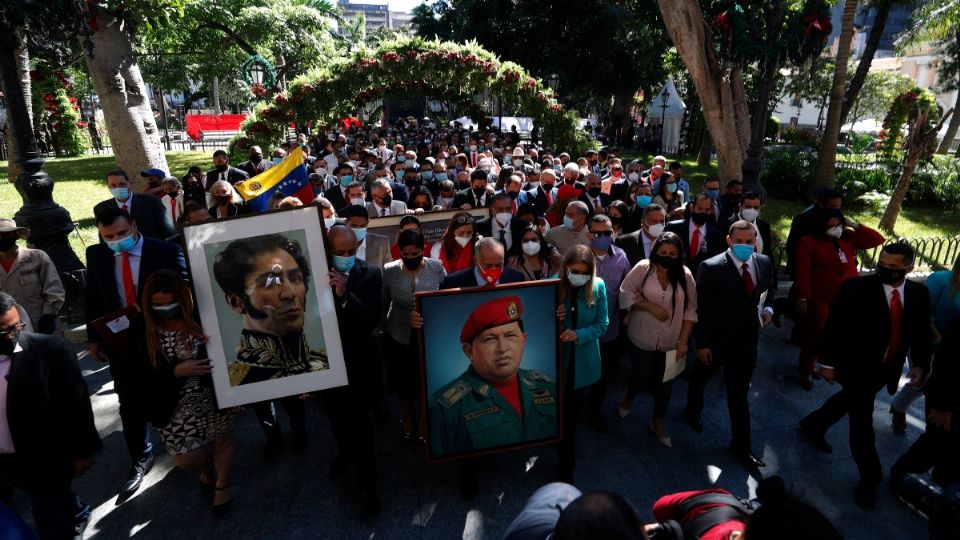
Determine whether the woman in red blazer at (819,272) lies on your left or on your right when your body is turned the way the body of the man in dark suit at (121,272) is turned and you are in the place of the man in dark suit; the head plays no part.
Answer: on your left

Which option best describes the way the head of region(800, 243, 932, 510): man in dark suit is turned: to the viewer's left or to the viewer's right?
to the viewer's left

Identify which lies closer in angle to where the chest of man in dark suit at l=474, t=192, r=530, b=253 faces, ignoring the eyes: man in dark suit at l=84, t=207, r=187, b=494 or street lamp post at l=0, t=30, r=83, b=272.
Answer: the man in dark suit

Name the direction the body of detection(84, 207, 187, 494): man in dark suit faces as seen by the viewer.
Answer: toward the camera

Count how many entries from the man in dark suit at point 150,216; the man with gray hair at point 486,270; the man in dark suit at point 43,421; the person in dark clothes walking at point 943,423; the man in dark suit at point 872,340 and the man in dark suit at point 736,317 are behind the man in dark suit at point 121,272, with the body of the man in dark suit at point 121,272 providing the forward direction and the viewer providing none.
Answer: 1

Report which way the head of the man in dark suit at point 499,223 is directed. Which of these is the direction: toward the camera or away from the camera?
toward the camera

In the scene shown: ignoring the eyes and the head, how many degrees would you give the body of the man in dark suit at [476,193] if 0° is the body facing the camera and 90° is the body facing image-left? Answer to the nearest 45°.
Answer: approximately 0°

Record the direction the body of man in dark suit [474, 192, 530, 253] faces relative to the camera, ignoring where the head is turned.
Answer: toward the camera

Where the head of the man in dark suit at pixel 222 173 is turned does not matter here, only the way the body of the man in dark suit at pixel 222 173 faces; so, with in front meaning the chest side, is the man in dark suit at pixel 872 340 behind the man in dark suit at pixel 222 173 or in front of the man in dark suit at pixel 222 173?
in front

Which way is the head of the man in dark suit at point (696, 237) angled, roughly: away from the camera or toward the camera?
toward the camera

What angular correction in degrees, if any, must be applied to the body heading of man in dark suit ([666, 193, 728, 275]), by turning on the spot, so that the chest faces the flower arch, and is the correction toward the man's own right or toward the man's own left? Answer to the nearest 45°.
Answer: approximately 135° to the man's own right

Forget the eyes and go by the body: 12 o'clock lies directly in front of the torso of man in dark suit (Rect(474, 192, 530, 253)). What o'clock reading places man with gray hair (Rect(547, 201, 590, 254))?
The man with gray hair is roughly at 10 o'clock from the man in dark suit.

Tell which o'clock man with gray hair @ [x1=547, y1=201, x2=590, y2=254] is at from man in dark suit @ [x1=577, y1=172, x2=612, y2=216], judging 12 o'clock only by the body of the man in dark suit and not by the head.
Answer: The man with gray hair is roughly at 12 o'clock from the man in dark suit.

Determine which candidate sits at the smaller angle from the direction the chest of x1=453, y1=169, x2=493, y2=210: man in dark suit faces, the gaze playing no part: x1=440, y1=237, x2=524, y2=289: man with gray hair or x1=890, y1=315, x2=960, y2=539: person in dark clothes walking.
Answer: the man with gray hair

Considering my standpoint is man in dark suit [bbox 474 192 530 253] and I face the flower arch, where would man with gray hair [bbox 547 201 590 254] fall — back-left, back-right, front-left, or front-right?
back-right
